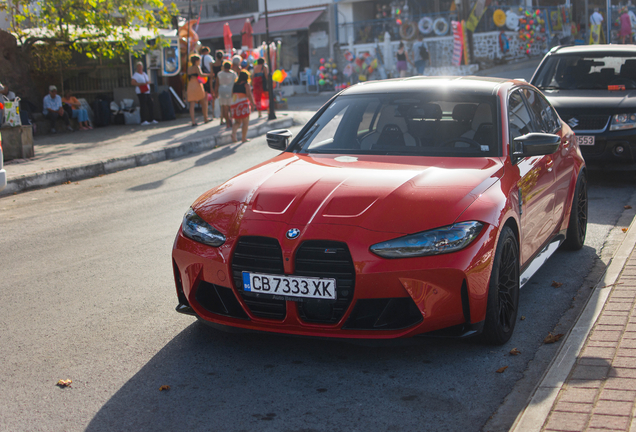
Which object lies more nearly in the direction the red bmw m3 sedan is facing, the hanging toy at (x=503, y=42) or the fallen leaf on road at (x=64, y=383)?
the fallen leaf on road

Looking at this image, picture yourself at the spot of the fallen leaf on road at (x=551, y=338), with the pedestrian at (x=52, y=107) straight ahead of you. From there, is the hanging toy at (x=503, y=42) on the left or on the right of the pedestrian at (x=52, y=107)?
right

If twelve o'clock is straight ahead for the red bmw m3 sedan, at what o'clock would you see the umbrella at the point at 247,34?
The umbrella is roughly at 4 o'clock from the red bmw m3 sedan.

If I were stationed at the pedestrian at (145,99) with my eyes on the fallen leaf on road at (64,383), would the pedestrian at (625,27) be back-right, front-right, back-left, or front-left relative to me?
back-left

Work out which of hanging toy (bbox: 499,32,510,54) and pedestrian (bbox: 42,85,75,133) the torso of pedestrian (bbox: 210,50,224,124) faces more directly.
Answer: the hanging toy

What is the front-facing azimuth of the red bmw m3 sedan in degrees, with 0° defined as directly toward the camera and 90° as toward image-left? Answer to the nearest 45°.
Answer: approximately 45°

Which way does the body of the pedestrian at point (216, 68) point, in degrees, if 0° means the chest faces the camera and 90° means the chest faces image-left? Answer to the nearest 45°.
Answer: approximately 180°

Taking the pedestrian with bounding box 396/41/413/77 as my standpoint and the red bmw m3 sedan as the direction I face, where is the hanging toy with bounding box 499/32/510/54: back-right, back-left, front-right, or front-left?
back-left

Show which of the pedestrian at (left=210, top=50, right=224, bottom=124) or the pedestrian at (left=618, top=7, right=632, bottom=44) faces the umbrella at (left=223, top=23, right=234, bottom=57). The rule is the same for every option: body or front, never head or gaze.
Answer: the pedestrian at (left=210, top=50, right=224, bottom=124)
